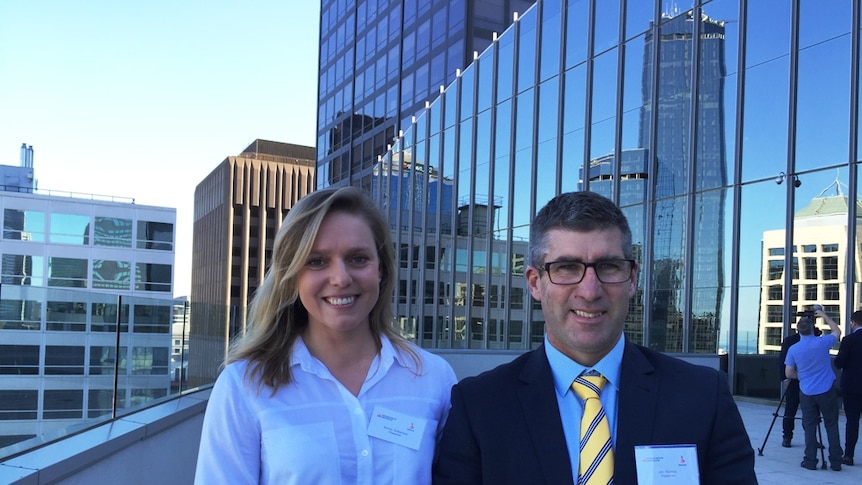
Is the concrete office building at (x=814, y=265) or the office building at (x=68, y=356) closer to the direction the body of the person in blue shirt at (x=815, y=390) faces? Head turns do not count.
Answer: the concrete office building

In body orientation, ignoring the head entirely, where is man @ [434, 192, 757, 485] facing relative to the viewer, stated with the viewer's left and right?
facing the viewer

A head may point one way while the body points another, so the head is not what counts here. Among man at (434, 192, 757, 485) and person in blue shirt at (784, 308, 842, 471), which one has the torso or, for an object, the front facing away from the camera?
the person in blue shirt

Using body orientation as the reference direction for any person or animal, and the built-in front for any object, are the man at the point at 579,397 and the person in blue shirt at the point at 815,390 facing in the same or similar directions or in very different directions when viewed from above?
very different directions

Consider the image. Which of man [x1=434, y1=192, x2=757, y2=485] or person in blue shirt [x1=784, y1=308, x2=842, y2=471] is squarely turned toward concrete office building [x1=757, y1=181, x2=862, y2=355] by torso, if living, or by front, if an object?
the person in blue shirt

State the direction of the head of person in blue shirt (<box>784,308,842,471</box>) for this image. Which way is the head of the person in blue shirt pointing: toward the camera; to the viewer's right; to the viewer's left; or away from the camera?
away from the camera

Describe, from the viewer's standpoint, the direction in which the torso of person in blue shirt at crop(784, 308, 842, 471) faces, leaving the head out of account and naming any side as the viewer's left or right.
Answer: facing away from the viewer

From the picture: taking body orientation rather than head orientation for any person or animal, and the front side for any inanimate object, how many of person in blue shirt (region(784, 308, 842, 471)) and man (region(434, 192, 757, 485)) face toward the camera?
1

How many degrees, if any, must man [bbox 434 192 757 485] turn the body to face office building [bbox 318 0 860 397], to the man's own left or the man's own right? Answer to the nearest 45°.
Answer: approximately 180°

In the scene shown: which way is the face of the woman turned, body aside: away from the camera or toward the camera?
toward the camera
